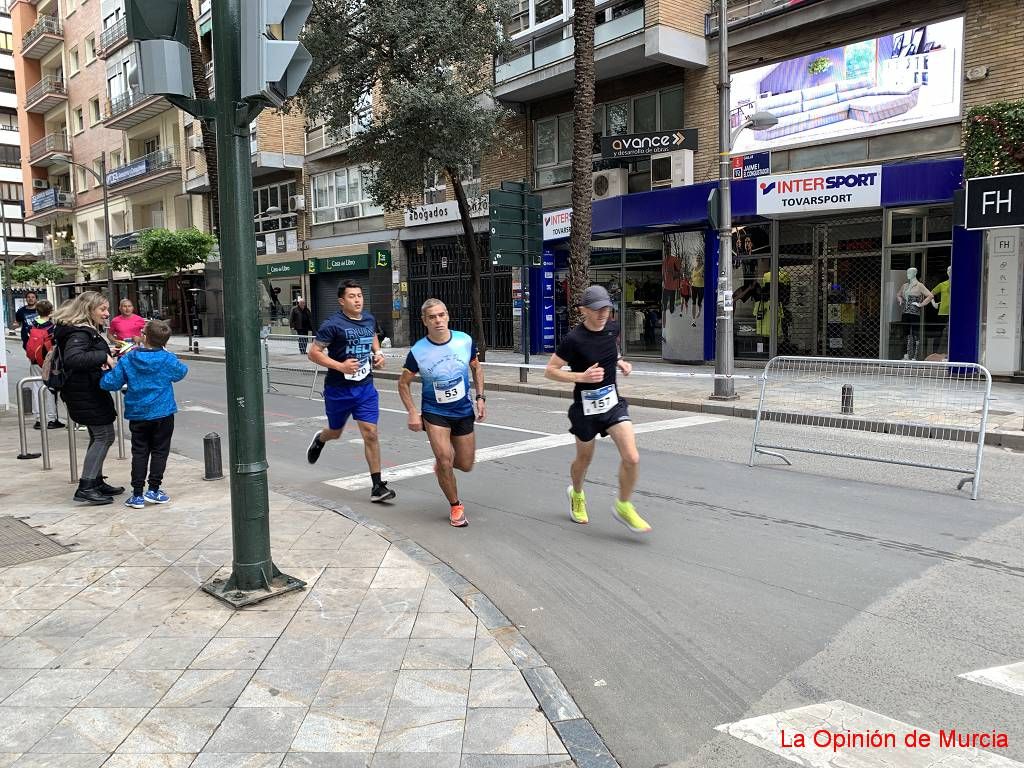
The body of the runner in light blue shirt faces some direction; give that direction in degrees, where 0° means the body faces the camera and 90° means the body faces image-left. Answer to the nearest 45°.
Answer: approximately 0°

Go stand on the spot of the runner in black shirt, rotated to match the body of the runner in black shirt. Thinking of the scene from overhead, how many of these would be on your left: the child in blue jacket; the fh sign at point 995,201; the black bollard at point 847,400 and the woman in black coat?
2

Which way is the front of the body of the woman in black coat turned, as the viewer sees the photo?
to the viewer's right

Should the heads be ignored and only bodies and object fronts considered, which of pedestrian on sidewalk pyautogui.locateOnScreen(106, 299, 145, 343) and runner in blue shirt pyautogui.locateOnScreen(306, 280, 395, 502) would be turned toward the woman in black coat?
the pedestrian on sidewalk

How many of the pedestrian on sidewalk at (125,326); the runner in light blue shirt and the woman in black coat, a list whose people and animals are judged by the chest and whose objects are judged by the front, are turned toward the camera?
2

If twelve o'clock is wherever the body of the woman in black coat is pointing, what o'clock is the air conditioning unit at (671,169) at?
The air conditioning unit is roughly at 11 o'clock from the woman in black coat.

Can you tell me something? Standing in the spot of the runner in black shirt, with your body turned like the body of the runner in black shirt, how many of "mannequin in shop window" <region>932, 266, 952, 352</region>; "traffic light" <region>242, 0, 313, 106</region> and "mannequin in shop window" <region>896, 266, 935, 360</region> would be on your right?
1

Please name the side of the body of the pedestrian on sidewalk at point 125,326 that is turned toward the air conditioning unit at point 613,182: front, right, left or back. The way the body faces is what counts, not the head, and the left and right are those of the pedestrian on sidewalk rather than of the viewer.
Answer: left

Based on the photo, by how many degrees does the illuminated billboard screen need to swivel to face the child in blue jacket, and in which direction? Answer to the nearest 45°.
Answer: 0° — it already faces them

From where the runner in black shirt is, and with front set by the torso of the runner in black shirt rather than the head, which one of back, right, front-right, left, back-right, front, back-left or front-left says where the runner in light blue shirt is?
back-right

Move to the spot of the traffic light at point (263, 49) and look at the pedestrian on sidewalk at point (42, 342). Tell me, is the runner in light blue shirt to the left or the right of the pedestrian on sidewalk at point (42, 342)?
right

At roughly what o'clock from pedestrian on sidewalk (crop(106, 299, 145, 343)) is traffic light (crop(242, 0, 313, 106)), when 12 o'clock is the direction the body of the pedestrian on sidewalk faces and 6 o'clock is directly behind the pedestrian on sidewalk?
The traffic light is roughly at 12 o'clock from the pedestrian on sidewalk.

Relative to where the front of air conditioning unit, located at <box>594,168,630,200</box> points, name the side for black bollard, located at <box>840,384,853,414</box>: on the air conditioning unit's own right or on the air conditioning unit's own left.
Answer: on the air conditioning unit's own left
